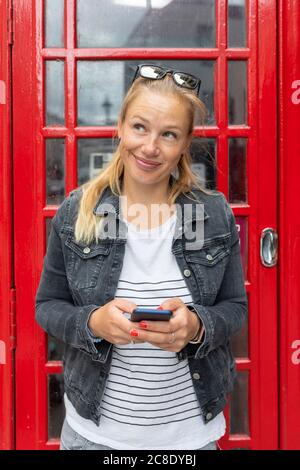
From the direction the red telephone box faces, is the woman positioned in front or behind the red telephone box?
in front

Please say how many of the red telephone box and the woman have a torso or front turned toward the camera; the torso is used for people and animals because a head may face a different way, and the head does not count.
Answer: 2

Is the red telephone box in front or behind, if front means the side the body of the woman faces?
behind

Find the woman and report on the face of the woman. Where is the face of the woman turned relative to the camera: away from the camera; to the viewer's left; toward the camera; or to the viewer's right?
toward the camera

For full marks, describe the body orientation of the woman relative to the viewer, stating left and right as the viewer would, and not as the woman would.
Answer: facing the viewer

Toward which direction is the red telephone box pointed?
toward the camera

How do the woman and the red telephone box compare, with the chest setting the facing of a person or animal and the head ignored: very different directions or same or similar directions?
same or similar directions
